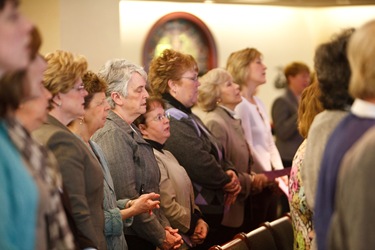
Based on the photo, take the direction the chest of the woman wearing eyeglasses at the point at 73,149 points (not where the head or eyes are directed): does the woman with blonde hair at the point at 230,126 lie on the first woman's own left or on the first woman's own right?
on the first woman's own left
